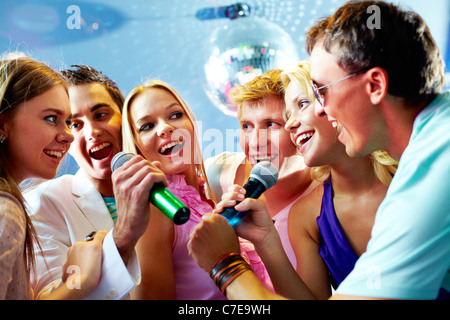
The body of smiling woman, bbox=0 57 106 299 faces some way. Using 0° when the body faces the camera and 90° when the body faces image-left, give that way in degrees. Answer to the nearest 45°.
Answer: approximately 270°

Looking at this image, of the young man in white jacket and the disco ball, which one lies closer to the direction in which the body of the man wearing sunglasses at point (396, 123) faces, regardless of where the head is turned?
the young man in white jacket

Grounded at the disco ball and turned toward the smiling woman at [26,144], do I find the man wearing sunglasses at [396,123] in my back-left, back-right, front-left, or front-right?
front-left

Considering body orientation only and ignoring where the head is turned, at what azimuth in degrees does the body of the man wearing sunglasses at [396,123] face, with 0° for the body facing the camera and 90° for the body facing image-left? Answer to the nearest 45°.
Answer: approximately 90°

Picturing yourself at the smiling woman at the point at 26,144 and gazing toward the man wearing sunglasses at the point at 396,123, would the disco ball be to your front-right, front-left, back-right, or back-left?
front-left

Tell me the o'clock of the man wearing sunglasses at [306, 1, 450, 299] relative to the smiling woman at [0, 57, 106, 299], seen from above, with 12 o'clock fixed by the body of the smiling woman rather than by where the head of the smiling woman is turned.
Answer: The man wearing sunglasses is roughly at 1 o'clock from the smiling woman.

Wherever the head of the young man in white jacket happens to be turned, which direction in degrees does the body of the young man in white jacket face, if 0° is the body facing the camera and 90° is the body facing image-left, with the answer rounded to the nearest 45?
approximately 315°

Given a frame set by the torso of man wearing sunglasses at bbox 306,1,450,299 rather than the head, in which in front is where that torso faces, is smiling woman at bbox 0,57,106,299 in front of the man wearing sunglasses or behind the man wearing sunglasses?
in front

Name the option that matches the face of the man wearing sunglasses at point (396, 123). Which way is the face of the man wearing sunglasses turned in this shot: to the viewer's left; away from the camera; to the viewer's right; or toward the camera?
to the viewer's left

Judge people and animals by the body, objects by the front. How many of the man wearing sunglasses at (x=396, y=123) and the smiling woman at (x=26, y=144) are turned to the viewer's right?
1

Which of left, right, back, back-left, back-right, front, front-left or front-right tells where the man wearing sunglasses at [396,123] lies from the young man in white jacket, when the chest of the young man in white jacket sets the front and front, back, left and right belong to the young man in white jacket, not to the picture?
front
